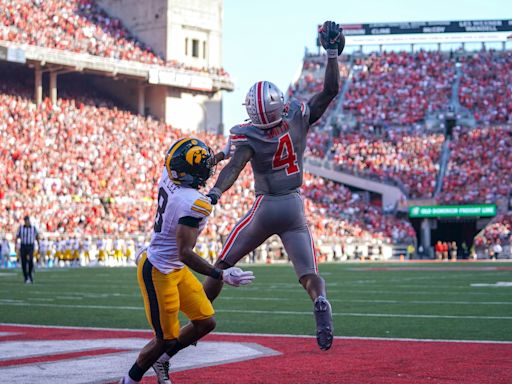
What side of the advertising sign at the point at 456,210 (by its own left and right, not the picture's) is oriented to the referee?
front

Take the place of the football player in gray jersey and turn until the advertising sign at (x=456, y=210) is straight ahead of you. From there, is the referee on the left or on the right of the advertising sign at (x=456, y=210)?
left

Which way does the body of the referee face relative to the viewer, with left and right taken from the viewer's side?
facing the viewer

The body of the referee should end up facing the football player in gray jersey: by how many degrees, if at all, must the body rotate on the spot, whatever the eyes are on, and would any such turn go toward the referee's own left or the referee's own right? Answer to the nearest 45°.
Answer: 0° — they already face them

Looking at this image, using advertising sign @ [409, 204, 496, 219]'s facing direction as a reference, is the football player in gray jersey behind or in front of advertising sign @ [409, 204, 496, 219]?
in front

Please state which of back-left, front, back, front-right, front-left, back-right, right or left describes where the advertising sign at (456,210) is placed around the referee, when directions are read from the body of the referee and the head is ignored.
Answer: back-left

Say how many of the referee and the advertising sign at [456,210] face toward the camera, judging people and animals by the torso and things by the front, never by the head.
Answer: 2

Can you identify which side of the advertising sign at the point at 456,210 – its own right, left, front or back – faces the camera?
front

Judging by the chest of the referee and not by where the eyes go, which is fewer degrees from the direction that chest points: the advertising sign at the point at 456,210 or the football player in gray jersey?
the football player in gray jersey
